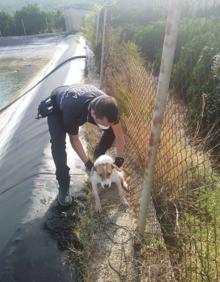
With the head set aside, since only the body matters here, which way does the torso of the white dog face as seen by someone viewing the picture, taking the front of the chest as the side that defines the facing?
toward the camera

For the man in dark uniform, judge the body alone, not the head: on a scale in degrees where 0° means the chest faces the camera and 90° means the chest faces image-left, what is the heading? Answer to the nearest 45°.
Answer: approximately 315°

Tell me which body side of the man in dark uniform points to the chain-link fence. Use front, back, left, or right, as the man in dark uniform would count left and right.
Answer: front

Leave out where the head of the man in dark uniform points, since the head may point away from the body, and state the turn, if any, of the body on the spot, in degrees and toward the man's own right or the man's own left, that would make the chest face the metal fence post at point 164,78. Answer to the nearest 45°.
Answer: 0° — they already face it
